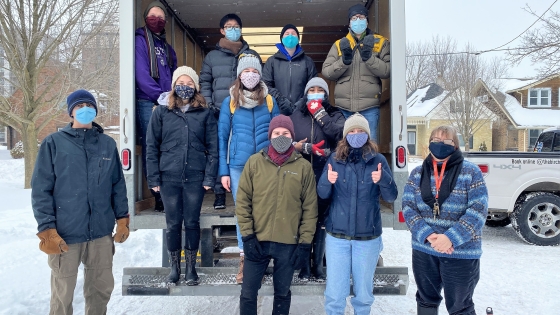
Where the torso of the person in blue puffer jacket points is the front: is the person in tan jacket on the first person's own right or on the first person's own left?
on the first person's own left

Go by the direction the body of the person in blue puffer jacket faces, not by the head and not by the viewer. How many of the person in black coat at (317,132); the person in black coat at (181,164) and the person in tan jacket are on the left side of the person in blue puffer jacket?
2

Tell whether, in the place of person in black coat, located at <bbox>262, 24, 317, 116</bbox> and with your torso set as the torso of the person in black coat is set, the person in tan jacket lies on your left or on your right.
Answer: on your left

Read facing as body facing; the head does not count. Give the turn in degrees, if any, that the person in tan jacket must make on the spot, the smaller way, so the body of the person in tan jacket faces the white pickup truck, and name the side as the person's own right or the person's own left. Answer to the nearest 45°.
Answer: approximately 135° to the person's own left

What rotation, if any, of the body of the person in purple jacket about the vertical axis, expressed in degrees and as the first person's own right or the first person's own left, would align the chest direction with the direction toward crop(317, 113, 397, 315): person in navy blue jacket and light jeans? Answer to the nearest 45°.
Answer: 0° — they already face them

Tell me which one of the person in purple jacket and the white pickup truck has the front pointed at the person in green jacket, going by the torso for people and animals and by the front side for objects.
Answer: the person in purple jacket

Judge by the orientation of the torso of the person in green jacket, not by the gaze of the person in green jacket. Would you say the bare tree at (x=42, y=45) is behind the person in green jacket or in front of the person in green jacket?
behind

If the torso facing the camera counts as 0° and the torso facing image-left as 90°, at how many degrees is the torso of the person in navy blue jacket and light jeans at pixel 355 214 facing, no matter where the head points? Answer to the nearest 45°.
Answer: approximately 0°

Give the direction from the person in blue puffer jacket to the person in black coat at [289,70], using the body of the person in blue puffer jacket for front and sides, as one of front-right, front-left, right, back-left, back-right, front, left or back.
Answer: back-left

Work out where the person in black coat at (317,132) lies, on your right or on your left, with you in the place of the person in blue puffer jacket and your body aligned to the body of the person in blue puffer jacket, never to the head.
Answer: on your left

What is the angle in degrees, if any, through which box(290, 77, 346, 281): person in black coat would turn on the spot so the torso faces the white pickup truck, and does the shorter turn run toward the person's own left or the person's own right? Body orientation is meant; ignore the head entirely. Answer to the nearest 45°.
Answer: approximately 135° to the person's own left

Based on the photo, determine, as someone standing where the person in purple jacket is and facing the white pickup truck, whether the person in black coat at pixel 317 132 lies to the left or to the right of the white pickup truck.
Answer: right

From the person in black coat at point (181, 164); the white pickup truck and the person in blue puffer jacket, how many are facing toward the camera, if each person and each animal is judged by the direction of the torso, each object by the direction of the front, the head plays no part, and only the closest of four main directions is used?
2
